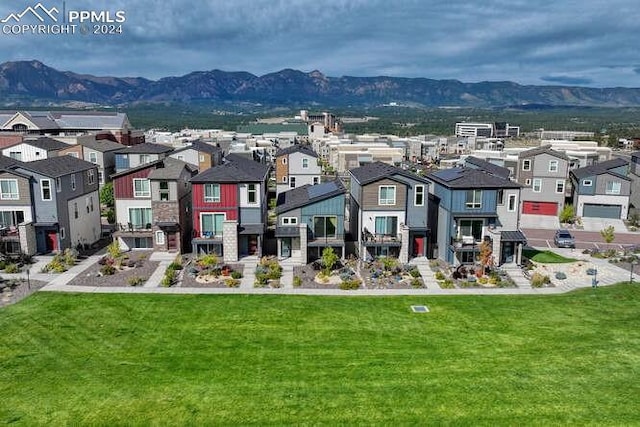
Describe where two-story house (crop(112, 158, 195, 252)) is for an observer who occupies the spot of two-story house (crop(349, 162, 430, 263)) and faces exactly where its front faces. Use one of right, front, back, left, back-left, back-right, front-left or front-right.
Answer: right

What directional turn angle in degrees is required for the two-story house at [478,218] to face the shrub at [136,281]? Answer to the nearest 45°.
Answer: approximately 45° to its right

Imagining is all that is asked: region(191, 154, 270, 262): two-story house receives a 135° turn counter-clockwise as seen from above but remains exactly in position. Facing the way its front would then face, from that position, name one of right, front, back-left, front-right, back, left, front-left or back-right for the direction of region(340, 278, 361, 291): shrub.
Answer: right

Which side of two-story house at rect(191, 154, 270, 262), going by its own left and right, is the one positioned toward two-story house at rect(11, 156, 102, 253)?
right

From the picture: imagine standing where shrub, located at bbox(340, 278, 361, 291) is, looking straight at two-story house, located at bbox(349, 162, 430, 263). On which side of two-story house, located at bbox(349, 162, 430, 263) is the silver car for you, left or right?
right

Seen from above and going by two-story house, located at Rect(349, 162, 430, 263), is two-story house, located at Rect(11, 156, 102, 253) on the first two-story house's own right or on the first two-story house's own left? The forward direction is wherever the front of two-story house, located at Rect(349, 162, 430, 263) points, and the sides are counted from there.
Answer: on the first two-story house's own right

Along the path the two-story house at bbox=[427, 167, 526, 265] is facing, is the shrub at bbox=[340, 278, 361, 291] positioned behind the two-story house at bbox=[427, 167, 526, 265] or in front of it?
in front

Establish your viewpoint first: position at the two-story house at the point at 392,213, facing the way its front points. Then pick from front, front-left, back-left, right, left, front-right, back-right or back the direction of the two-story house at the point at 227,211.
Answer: right

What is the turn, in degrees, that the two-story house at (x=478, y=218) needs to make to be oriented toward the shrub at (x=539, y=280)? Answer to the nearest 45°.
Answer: approximately 45° to its left

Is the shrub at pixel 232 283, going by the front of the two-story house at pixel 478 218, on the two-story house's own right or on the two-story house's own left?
on the two-story house's own right
